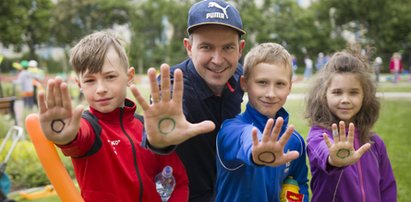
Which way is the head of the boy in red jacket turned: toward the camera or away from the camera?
toward the camera

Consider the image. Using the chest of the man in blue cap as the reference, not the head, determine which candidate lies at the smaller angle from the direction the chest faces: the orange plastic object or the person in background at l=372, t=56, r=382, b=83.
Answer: the orange plastic object

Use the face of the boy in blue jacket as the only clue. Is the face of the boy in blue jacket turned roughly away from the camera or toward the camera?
toward the camera

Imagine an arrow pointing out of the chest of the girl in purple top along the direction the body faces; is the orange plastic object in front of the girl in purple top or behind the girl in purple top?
in front

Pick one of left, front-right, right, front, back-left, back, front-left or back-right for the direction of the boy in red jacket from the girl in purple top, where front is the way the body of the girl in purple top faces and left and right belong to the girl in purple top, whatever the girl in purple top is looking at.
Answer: front-right

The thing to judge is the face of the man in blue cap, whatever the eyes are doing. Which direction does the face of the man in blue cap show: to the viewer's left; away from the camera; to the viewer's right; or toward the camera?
toward the camera

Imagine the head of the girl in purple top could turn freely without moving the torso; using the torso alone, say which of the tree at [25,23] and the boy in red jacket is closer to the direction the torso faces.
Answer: the boy in red jacket

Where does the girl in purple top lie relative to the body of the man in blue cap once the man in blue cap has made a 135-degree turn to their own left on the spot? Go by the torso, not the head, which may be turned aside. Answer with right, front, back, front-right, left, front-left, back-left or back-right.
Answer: front-right

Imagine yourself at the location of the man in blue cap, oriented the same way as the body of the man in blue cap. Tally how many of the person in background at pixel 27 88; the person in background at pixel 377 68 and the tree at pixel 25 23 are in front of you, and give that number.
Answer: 0

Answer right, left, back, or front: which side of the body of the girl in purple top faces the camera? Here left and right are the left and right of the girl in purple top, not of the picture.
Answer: front

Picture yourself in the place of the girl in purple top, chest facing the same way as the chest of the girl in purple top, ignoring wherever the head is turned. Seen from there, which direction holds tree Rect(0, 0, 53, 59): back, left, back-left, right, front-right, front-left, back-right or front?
back-right
